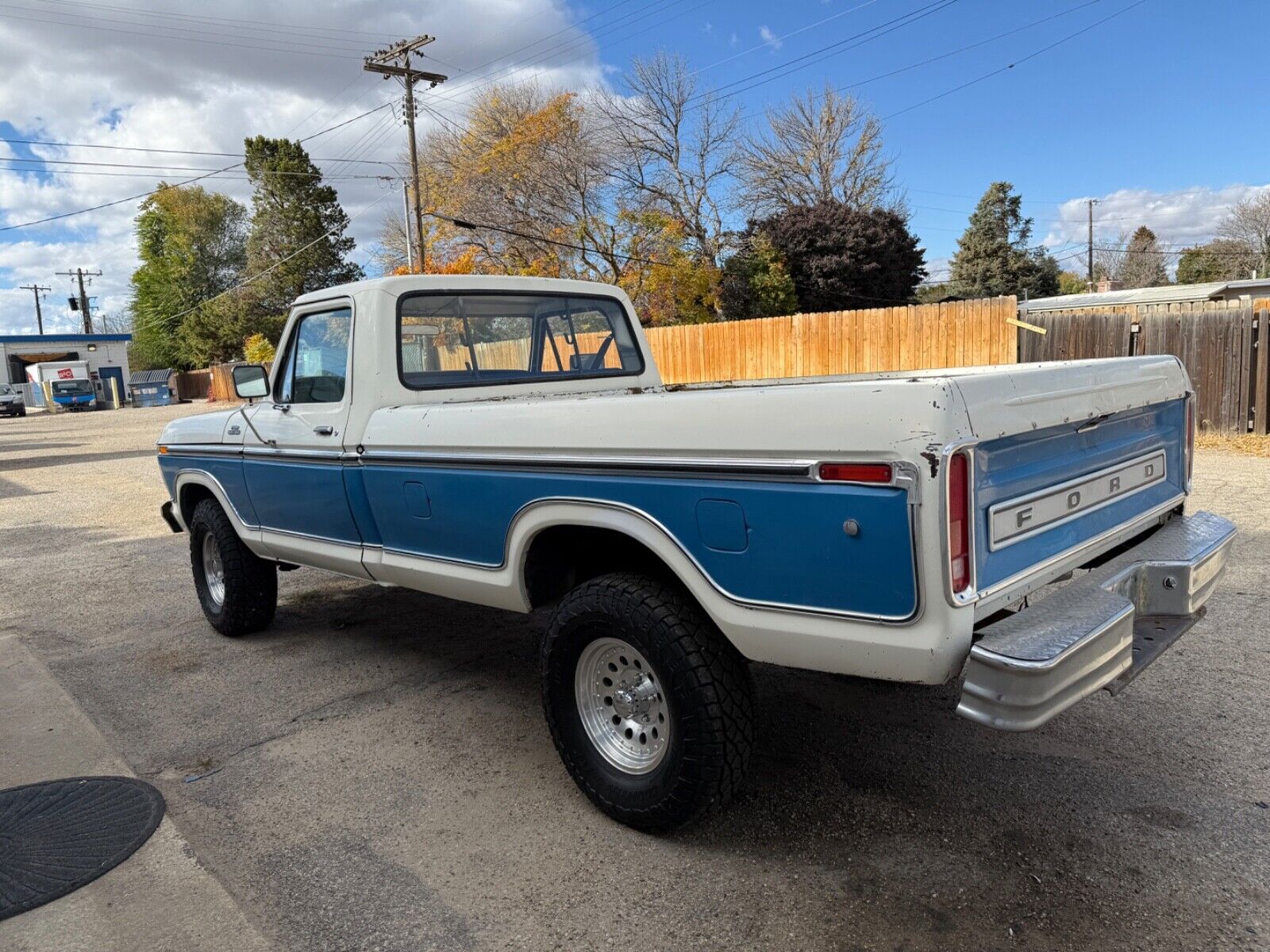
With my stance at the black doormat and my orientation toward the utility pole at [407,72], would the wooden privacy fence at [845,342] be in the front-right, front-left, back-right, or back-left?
front-right

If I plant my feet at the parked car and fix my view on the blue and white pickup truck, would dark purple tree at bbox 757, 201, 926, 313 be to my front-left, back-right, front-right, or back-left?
front-left

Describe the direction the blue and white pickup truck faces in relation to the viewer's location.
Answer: facing away from the viewer and to the left of the viewer

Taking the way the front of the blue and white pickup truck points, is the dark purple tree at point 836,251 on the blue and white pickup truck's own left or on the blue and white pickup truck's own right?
on the blue and white pickup truck's own right

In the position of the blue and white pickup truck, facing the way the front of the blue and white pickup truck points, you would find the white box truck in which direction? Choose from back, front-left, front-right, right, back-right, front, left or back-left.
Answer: front

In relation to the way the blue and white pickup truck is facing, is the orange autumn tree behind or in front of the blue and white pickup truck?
in front

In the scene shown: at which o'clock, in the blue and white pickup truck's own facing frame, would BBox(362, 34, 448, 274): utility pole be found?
The utility pole is roughly at 1 o'clock from the blue and white pickup truck.

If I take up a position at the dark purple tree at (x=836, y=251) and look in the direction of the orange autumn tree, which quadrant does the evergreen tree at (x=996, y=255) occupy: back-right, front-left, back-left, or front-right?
back-right

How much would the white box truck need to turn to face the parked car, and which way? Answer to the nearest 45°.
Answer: approximately 90° to its right

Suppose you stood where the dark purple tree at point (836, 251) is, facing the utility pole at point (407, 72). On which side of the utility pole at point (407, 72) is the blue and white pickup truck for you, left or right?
left

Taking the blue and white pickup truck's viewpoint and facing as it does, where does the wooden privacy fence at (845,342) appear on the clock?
The wooden privacy fence is roughly at 2 o'clock from the blue and white pickup truck.

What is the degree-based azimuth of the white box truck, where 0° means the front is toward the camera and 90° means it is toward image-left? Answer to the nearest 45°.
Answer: approximately 315°
